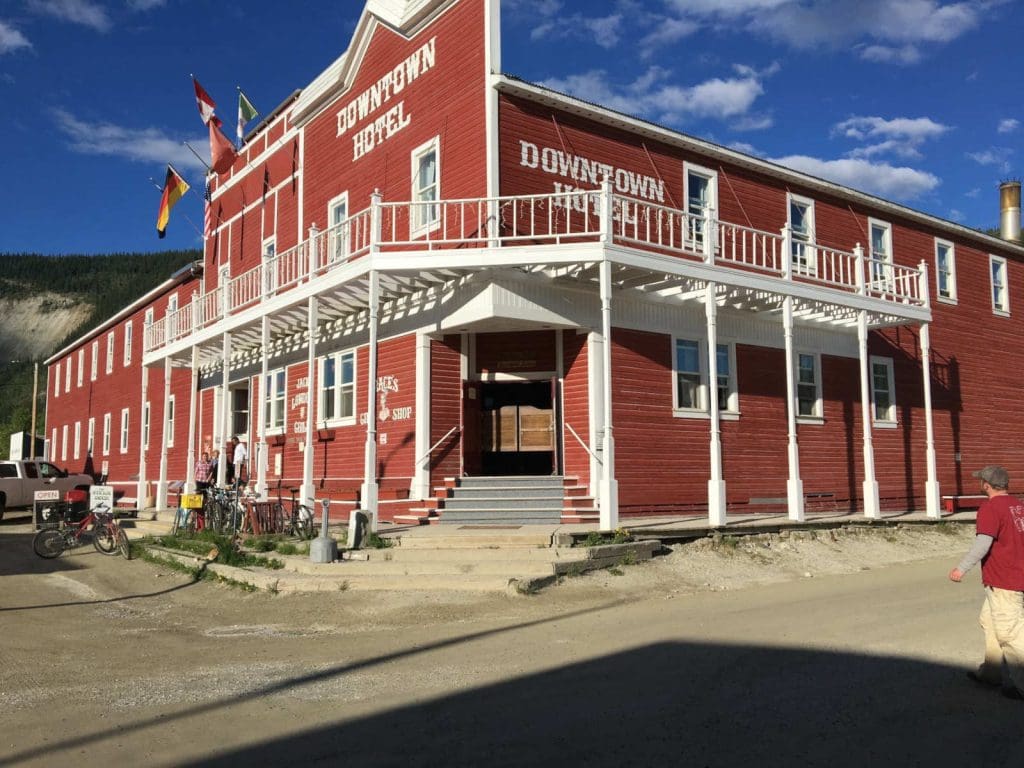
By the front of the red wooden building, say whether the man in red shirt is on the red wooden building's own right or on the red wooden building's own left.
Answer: on the red wooden building's own left

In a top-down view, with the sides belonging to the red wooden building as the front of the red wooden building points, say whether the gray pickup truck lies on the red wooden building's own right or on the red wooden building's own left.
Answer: on the red wooden building's own right

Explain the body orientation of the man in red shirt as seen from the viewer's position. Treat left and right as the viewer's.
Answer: facing away from the viewer and to the left of the viewer

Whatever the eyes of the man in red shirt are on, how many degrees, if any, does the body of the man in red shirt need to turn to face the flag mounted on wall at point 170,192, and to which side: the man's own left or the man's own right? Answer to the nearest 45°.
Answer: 0° — they already face it

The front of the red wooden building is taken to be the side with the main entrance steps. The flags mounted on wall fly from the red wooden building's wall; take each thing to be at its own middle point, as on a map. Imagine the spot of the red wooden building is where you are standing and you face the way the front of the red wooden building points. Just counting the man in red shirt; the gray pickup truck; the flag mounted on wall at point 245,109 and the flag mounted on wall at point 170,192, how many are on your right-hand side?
3

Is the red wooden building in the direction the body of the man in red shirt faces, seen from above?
yes
